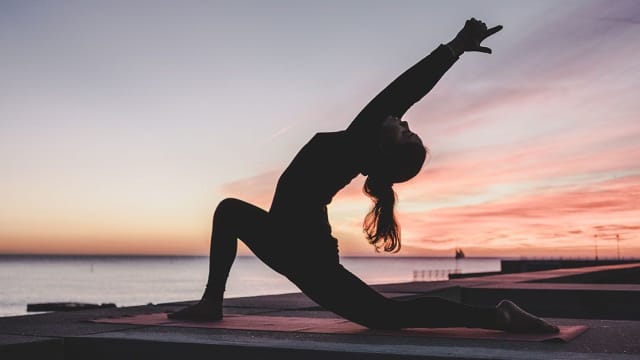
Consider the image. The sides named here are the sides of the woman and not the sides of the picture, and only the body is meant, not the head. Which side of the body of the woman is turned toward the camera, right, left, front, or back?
left
